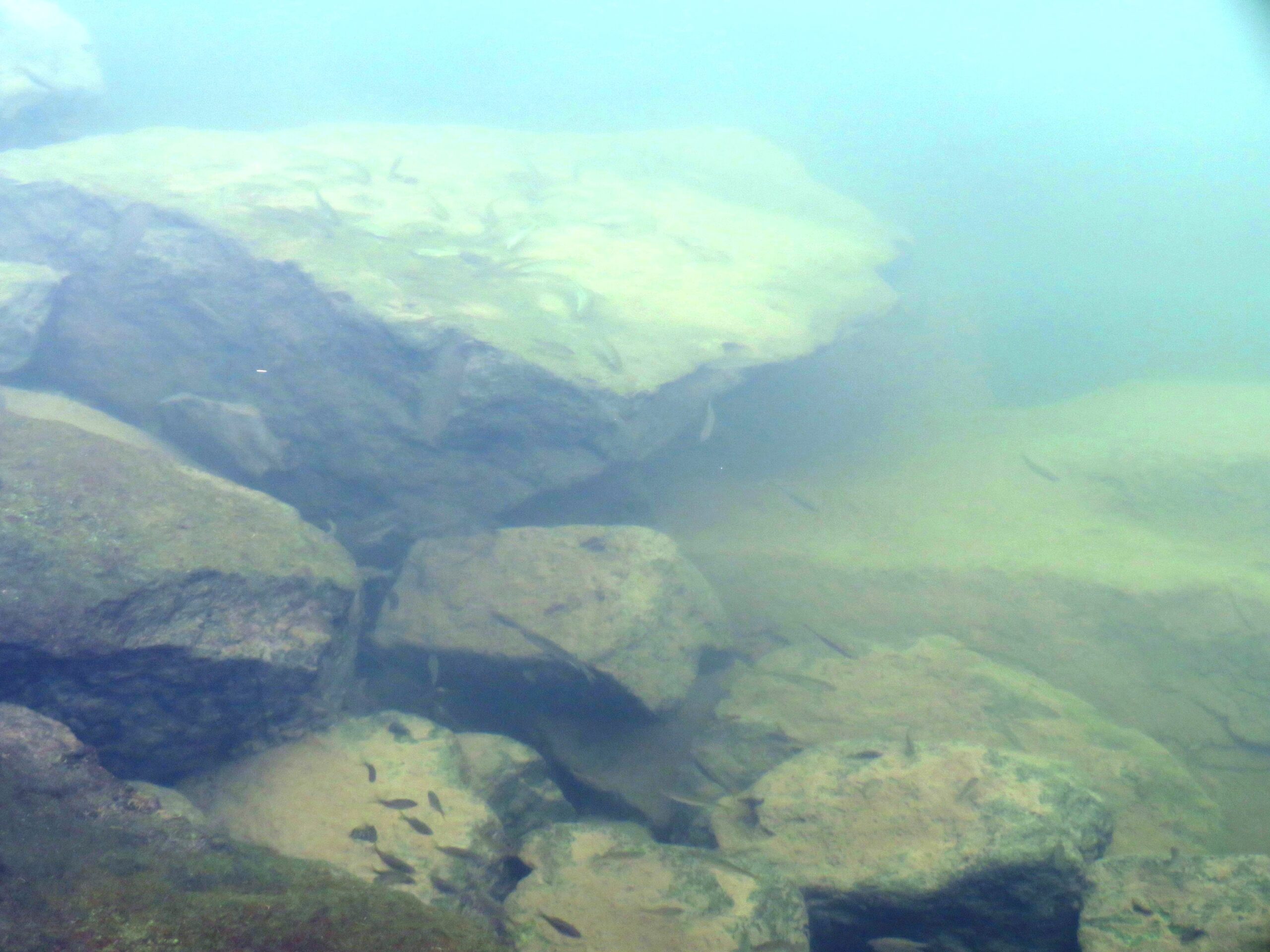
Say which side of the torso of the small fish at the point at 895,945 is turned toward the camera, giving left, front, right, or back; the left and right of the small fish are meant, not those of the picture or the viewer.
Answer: left

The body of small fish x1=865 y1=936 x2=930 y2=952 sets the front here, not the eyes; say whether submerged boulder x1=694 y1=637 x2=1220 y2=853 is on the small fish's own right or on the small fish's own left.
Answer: on the small fish's own right

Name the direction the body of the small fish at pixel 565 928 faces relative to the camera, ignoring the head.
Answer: to the viewer's right
